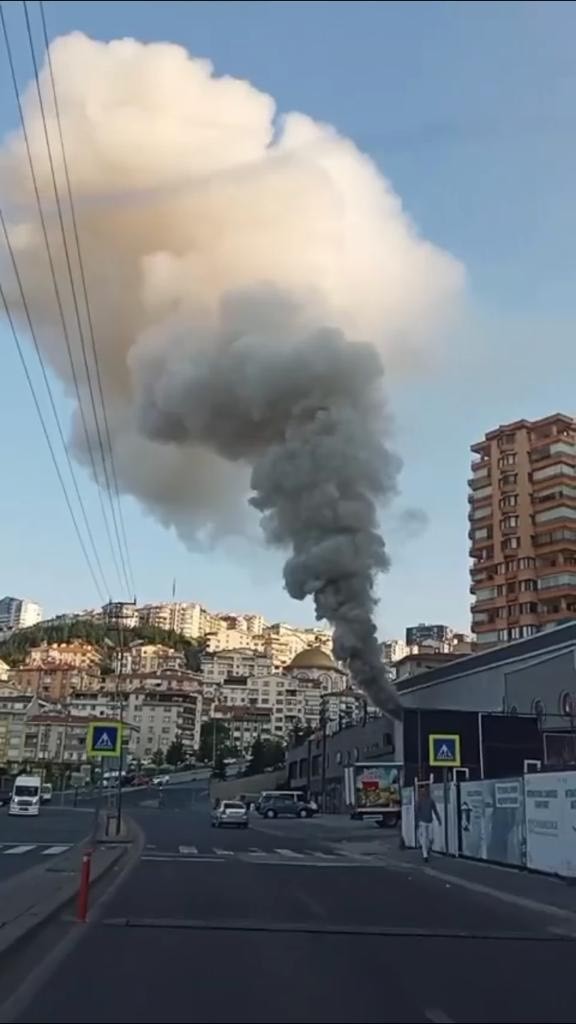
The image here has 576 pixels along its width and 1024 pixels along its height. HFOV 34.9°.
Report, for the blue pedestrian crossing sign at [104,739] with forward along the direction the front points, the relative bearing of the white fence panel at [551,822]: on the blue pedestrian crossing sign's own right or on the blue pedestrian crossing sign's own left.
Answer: on the blue pedestrian crossing sign's own left

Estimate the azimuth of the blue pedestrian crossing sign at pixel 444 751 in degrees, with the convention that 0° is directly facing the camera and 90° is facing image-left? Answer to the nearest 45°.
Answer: approximately 0°

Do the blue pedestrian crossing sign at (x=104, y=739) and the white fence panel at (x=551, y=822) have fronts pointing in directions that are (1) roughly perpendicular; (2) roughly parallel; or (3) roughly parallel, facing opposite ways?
roughly perpendicular

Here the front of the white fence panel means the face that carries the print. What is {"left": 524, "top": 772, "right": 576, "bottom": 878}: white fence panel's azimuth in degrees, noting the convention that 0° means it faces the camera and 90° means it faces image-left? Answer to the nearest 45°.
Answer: approximately 45°

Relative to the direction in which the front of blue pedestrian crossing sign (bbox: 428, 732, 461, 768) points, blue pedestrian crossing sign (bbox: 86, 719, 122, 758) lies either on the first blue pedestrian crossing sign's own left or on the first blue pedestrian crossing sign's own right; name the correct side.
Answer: on the first blue pedestrian crossing sign's own right

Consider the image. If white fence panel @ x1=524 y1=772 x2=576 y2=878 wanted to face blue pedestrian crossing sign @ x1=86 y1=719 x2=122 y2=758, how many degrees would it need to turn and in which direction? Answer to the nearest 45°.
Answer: approximately 45° to its right

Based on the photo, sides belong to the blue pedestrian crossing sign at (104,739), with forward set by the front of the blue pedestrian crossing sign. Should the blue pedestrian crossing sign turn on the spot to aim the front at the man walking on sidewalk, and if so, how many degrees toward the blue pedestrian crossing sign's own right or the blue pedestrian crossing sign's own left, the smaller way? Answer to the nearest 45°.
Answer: approximately 90° to the blue pedestrian crossing sign's own left

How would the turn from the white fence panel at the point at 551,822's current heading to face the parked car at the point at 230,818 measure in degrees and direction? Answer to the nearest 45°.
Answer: approximately 90° to its right

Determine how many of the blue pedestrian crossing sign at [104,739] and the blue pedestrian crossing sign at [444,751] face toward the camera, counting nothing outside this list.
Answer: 2
